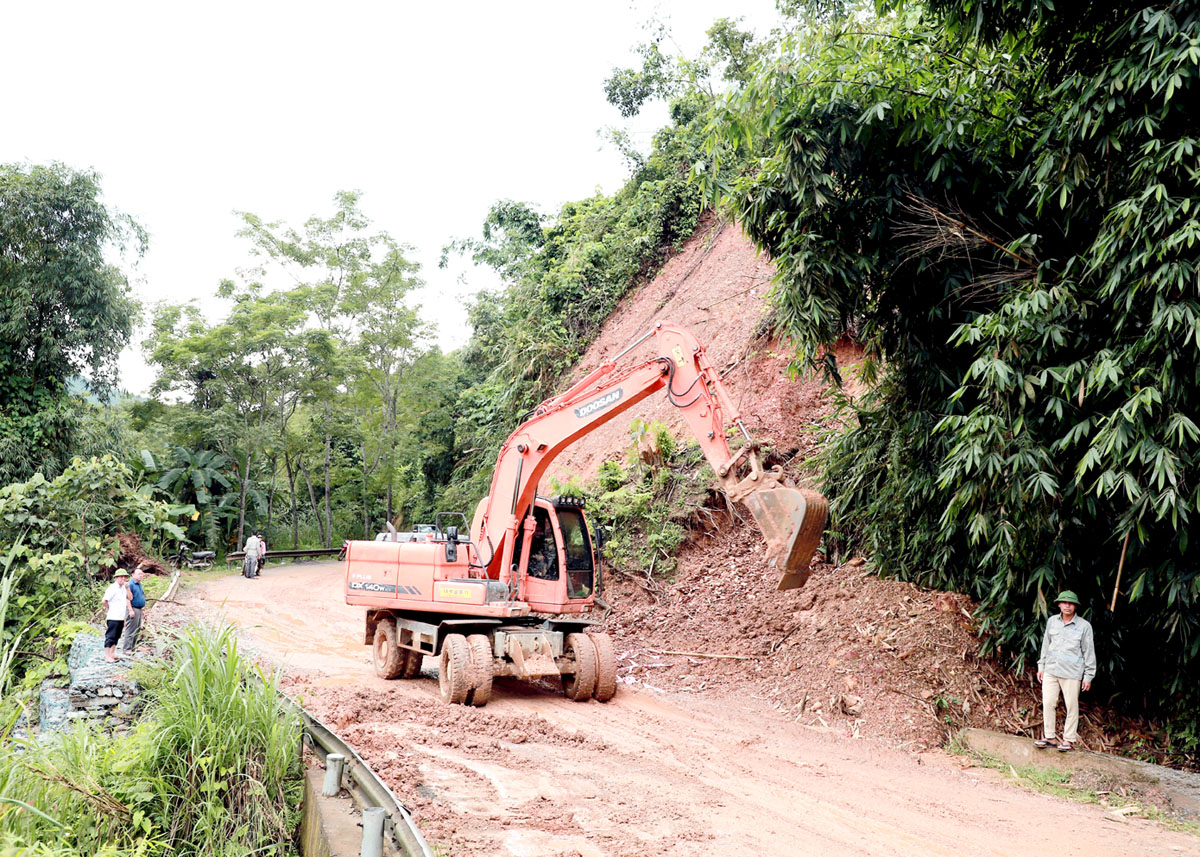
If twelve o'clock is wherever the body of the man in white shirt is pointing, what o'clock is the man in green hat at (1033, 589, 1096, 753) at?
The man in green hat is roughly at 12 o'clock from the man in white shirt.

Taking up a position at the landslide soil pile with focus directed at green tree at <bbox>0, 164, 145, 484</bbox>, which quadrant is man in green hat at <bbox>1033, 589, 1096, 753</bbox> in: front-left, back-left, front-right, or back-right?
back-left

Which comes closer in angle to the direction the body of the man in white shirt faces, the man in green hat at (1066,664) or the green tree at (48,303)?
the man in green hat

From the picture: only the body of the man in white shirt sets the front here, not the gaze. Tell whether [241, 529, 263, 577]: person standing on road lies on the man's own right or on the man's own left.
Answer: on the man's own left

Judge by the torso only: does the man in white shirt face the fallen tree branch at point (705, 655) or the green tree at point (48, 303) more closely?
the fallen tree branch

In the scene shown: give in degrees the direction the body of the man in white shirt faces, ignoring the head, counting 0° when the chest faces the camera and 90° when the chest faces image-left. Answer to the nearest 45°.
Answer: approximately 315°

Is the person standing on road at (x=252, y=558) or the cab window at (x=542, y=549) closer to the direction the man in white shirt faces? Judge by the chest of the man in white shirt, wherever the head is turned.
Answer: the cab window

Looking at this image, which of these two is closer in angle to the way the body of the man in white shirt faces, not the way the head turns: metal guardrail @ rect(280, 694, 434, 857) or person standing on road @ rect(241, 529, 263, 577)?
the metal guardrail

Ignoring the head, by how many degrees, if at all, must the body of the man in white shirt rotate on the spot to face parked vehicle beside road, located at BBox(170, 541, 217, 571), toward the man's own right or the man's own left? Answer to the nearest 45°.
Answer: approximately 135° to the man's own left
